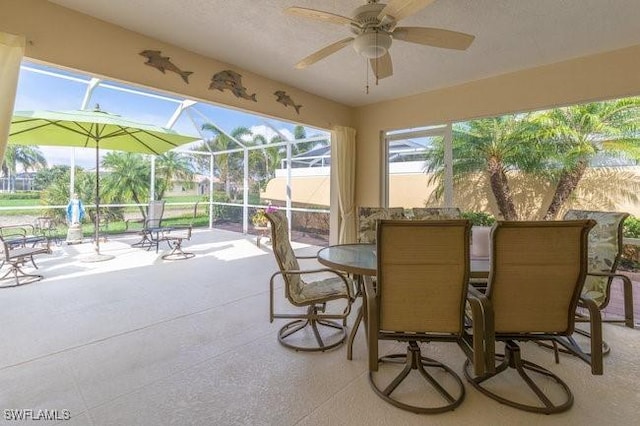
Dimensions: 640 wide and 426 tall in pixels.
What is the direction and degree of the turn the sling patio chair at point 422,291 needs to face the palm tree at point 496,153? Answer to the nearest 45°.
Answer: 0° — it already faces it

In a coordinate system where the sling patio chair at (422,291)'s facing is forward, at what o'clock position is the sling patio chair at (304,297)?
the sling patio chair at (304,297) is roughly at 10 o'clock from the sling patio chair at (422,291).

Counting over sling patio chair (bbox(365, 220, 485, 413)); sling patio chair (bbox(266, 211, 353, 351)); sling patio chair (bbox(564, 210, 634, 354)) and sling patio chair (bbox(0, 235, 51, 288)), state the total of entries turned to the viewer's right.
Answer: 2

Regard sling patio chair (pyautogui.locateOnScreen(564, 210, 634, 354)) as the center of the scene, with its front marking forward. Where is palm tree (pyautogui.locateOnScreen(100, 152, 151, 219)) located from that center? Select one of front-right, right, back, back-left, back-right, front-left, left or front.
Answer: front-right

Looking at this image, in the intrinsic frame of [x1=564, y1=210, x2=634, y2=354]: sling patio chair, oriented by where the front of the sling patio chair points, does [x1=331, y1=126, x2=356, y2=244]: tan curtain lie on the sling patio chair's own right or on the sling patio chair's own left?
on the sling patio chair's own right

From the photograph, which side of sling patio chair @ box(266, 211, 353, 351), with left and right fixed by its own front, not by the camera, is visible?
right

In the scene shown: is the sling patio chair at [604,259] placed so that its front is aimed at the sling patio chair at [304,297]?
yes

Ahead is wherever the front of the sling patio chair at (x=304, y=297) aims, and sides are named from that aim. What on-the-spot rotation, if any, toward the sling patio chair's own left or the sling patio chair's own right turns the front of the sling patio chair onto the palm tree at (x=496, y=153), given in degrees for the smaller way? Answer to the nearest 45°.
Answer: approximately 45° to the sling patio chair's own left

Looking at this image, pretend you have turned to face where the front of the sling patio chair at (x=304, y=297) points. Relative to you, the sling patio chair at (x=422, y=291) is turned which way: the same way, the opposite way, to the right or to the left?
to the left

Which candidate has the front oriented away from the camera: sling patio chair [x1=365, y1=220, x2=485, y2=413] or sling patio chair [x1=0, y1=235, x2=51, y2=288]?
sling patio chair [x1=365, y1=220, x2=485, y2=413]

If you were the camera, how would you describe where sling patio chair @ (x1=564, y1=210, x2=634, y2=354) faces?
facing the viewer and to the left of the viewer

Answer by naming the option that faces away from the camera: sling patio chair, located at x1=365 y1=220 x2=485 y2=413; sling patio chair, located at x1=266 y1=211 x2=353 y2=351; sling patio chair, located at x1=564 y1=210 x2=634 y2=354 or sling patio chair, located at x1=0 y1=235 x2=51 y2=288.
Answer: sling patio chair, located at x1=365 y1=220 x2=485 y2=413

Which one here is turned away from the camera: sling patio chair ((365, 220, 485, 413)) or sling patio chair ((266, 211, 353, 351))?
sling patio chair ((365, 220, 485, 413))

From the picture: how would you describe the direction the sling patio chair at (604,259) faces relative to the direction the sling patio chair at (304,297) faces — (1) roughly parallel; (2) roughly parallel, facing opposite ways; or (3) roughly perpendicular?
roughly parallel, facing opposite ways

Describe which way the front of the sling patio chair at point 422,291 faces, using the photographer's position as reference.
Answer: facing away from the viewer

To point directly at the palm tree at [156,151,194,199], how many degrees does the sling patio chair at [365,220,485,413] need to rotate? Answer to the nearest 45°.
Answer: approximately 45° to its left

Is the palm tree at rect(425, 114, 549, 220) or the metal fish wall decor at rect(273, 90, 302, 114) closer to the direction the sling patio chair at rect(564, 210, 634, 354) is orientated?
the metal fish wall decor

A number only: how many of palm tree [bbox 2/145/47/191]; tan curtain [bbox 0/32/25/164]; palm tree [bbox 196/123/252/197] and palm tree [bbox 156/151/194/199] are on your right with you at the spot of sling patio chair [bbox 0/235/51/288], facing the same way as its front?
1

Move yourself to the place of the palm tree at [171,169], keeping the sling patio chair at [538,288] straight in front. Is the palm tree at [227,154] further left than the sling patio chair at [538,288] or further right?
left

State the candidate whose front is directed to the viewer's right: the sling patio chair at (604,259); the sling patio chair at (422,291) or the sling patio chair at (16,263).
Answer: the sling patio chair at (16,263)

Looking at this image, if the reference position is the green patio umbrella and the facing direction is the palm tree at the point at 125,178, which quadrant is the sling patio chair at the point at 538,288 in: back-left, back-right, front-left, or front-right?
back-right
